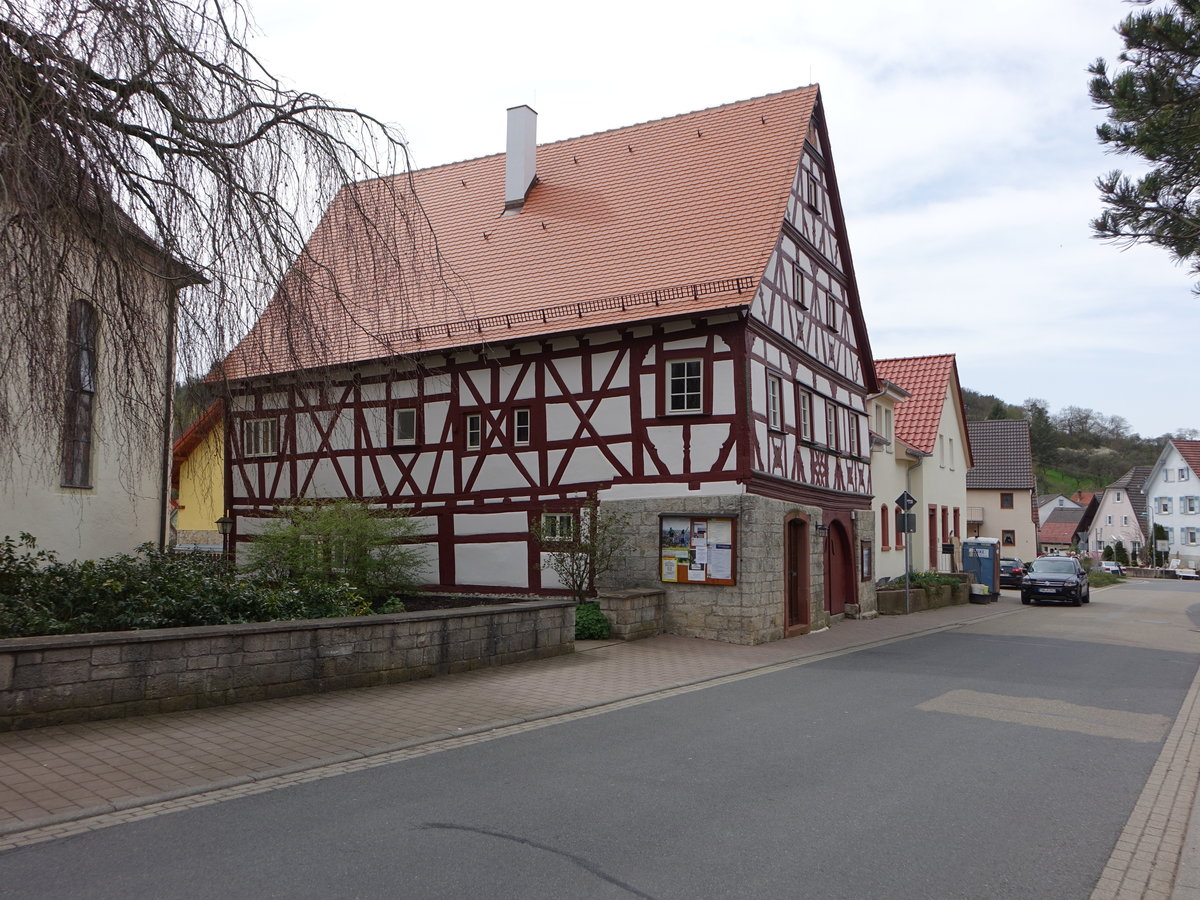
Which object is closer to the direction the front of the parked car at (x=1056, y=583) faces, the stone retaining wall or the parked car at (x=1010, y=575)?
the stone retaining wall

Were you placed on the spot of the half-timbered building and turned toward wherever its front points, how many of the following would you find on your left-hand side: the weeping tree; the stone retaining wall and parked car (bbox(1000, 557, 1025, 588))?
1

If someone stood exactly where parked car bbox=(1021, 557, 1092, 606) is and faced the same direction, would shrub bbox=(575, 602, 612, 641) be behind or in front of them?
in front

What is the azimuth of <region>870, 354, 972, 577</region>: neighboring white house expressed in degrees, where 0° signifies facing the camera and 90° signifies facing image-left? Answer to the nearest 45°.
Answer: approximately 315°

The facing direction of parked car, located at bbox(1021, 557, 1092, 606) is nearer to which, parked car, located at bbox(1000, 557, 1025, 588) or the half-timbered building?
the half-timbered building

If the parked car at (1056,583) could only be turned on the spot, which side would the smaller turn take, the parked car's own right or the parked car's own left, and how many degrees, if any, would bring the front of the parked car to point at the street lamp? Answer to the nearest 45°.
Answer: approximately 45° to the parked car's own right

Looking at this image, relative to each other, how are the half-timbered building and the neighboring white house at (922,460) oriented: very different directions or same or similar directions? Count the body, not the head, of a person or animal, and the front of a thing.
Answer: same or similar directions

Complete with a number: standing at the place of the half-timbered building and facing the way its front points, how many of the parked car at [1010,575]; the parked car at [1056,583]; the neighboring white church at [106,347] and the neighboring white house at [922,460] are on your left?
3

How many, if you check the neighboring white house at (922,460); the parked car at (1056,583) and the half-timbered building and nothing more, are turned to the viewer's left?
0

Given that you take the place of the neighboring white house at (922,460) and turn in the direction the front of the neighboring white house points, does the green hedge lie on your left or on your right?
on your right

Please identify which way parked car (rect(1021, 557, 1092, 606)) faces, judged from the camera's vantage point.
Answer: facing the viewer

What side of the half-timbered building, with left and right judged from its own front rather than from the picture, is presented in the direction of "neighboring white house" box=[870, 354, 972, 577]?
left
